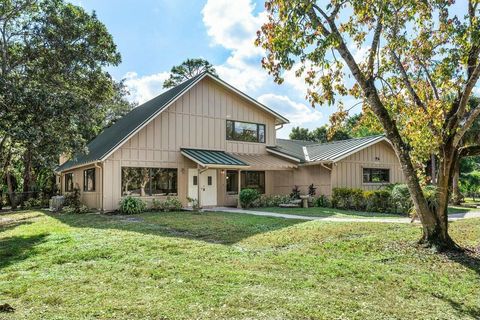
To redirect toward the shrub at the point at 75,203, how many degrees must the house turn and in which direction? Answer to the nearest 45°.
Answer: approximately 135° to its right

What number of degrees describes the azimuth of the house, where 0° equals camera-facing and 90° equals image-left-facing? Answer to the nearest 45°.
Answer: approximately 315°

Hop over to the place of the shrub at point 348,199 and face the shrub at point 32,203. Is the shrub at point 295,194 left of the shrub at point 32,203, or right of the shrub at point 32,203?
right

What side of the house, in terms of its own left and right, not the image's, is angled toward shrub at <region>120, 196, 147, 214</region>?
right
